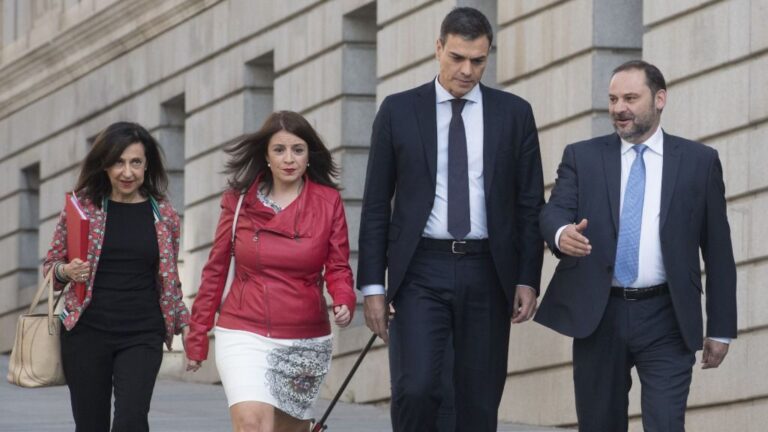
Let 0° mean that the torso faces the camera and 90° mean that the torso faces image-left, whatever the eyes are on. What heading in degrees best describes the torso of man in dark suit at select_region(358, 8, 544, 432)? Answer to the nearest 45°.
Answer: approximately 0°

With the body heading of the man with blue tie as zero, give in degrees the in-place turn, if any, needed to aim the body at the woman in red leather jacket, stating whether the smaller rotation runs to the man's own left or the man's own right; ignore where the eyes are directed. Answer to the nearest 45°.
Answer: approximately 90° to the man's own right

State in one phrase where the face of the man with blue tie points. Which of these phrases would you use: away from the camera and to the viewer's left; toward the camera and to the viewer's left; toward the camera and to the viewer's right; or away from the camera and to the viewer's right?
toward the camera and to the viewer's left

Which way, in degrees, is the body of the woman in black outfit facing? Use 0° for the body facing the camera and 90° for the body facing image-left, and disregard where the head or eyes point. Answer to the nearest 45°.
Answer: approximately 0°

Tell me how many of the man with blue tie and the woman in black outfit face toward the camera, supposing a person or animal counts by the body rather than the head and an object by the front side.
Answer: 2

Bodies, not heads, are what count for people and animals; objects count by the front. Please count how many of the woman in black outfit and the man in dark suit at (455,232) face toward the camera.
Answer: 2

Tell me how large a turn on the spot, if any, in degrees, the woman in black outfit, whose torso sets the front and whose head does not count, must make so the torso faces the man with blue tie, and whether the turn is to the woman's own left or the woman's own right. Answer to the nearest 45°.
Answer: approximately 45° to the woman's own left
